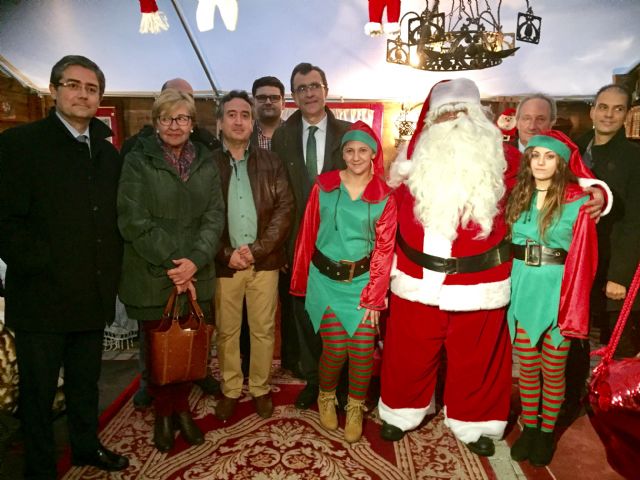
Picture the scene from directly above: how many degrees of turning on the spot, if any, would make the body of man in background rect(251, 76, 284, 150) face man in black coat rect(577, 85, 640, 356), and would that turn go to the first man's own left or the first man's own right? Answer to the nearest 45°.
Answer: approximately 45° to the first man's own left

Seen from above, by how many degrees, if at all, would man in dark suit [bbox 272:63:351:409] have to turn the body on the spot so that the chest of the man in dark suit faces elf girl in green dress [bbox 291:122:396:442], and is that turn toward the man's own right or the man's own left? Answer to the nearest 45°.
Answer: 0° — they already face them

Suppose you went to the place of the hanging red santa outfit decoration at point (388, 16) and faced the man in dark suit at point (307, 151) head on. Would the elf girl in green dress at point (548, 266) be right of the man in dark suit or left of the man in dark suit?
left

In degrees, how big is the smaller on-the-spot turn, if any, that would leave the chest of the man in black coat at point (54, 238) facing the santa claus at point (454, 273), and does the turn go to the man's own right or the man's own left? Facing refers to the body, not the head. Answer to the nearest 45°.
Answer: approximately 45° to the man's own left

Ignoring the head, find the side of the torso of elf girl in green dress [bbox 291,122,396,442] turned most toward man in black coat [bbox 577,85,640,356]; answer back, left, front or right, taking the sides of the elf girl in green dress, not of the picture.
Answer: left

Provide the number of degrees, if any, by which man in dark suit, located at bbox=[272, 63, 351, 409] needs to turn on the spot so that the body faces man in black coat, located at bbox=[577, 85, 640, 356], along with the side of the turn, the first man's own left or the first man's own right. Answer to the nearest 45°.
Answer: approximately 90° to the first man's own left

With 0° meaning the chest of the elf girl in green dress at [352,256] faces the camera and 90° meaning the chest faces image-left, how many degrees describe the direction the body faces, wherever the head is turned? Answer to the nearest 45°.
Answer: approximately 0°

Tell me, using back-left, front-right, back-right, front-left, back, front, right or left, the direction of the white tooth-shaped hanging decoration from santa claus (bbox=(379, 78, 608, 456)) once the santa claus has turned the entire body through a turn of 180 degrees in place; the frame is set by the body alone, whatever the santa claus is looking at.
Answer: front-left

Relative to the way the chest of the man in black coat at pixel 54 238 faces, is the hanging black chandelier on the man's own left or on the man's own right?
on the man's own left

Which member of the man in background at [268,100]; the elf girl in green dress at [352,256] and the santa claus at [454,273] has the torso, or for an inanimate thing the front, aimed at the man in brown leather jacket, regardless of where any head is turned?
the man in background

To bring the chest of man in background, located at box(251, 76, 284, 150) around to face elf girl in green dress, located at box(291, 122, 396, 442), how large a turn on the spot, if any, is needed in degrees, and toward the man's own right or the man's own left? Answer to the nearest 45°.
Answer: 0° — they already face them
